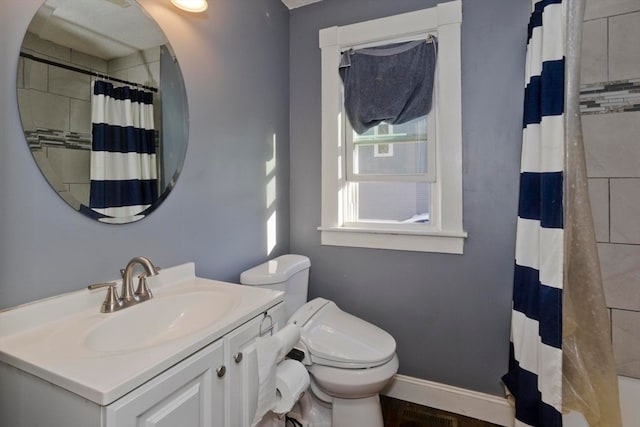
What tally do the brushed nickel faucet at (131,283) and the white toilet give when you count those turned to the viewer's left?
0

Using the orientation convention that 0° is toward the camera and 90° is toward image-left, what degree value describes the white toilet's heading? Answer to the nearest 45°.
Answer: approximately 315°

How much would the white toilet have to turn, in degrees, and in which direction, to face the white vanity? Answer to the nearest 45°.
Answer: approximately 90° to its right

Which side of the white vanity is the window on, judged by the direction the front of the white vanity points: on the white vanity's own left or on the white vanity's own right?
on the white vanity's own left

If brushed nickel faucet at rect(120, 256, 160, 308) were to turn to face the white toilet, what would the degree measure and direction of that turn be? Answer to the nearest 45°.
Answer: approximately 45° to its left

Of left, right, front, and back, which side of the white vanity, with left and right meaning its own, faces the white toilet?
left

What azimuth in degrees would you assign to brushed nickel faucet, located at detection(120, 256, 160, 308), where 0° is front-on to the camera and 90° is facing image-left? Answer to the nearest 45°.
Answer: approximately 315°

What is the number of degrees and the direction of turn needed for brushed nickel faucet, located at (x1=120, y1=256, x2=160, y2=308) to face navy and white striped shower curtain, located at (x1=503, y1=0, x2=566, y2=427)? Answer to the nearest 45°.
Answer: approximately 45° to its left

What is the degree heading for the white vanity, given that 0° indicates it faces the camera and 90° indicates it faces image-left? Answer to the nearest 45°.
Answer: approximately 315°

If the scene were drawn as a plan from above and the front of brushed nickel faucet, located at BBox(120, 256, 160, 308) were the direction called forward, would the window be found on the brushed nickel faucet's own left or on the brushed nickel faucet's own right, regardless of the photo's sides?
on the brushed nickel faucet's own left
